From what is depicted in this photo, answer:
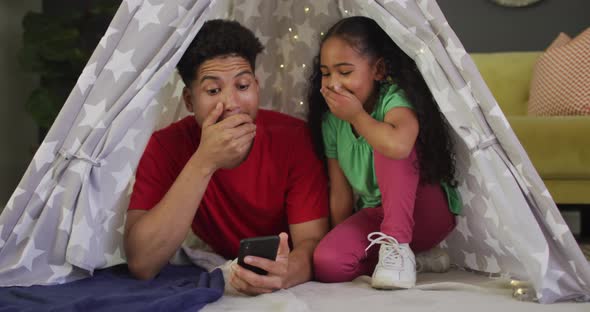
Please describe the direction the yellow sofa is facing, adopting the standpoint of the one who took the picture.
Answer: facing the viewer

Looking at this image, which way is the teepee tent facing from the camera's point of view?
toward the camera

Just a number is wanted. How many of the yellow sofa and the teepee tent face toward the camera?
2

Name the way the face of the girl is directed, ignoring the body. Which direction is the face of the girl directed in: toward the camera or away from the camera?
toward the camera

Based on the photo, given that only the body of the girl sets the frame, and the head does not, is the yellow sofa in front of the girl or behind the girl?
behind

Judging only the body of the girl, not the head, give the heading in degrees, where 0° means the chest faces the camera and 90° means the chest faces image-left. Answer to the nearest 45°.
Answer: approximately 45°
